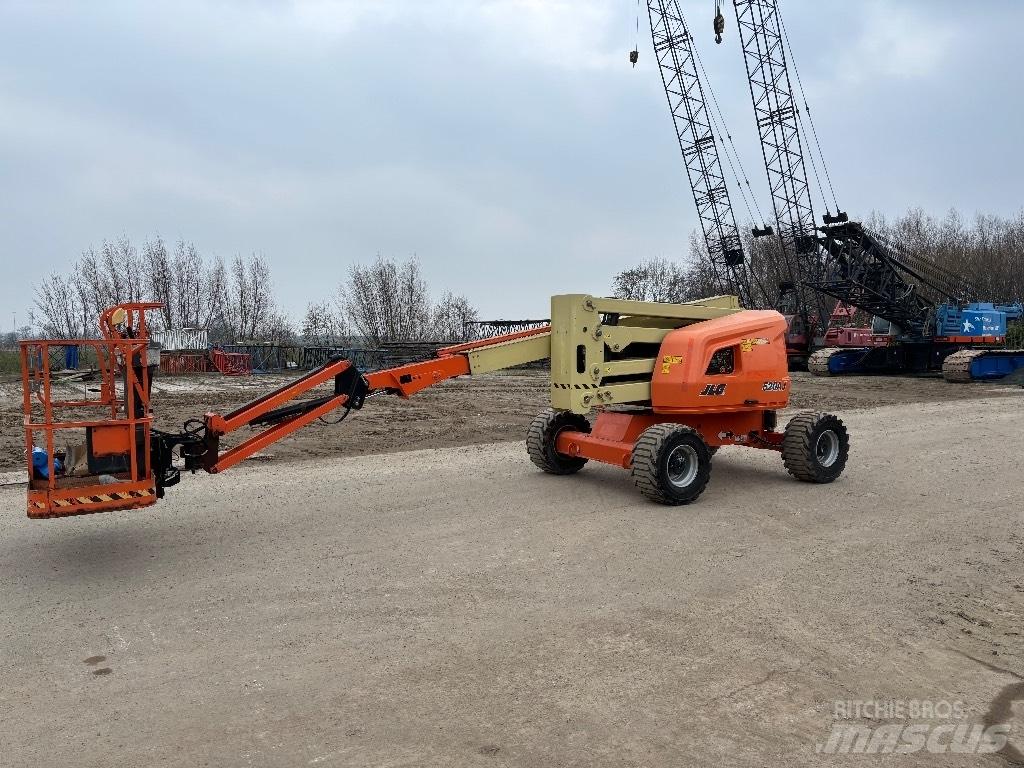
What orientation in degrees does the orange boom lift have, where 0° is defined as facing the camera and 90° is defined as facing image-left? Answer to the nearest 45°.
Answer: approximately 45°
